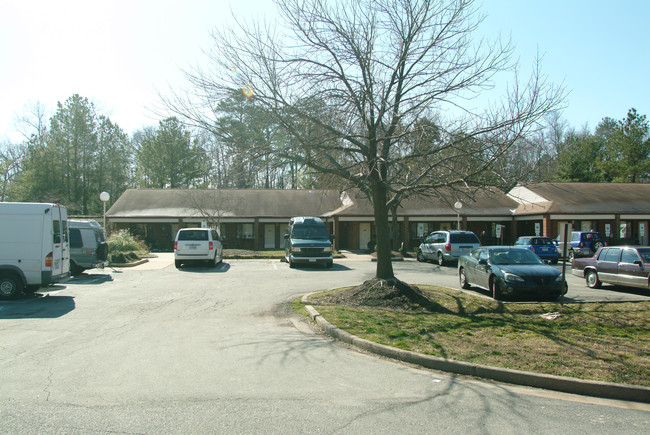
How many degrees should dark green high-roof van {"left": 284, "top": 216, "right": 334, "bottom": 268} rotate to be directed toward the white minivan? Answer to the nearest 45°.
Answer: approximately 90° to its right

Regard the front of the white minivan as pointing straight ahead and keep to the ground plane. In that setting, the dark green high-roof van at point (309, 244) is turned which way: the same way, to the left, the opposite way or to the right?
the opposite way

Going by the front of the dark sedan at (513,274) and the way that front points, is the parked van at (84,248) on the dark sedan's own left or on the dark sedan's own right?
on the dark sedan's own right

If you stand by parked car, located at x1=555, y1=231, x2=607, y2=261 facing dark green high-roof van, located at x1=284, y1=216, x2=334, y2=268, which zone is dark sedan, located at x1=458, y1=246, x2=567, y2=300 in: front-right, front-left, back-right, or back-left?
front-left

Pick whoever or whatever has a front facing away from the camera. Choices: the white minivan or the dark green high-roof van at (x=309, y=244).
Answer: the white minivan

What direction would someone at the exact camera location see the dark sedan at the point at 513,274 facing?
facing the viewer and to the right of the viewer

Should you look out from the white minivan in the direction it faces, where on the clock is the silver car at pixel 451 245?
The silver car is roughly at 3 o'clock from the white minivan.

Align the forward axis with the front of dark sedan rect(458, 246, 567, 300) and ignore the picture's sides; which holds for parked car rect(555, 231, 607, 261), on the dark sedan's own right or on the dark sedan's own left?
on the dark sedan's own left

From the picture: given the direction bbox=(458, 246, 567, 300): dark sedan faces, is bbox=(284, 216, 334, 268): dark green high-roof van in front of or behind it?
behind

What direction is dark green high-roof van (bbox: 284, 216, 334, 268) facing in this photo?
toward the camera

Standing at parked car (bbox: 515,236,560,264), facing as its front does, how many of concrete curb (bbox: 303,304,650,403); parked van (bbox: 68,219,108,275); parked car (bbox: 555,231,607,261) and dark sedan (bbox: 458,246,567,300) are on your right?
1

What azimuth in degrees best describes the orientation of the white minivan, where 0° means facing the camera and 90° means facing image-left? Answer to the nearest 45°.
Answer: approximately 180°

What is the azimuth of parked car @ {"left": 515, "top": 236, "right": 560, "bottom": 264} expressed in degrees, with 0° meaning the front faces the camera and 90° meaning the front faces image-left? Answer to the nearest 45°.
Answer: approximately 135°
